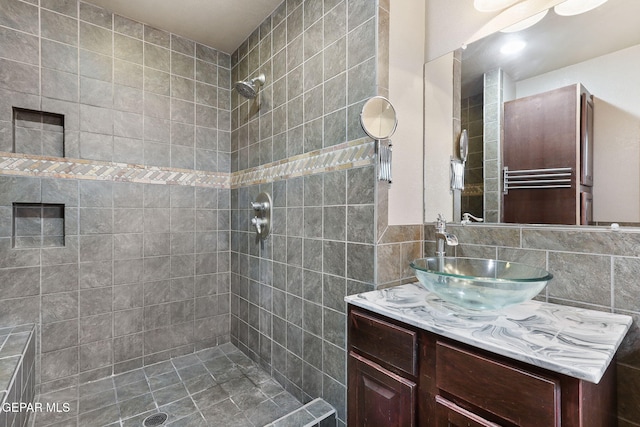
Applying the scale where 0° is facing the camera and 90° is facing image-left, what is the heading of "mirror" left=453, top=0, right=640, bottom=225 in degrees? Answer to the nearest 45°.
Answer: approximately 45°

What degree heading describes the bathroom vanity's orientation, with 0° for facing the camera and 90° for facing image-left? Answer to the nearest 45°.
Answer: approximately 45°

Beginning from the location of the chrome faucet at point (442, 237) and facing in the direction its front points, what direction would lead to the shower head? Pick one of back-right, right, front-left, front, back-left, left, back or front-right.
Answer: back-right

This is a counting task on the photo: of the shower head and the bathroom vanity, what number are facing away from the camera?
0

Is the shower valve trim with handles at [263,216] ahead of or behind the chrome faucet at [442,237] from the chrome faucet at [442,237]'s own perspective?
behind

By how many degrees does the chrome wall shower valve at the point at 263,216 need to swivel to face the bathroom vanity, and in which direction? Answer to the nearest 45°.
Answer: approximately 90° to its left
